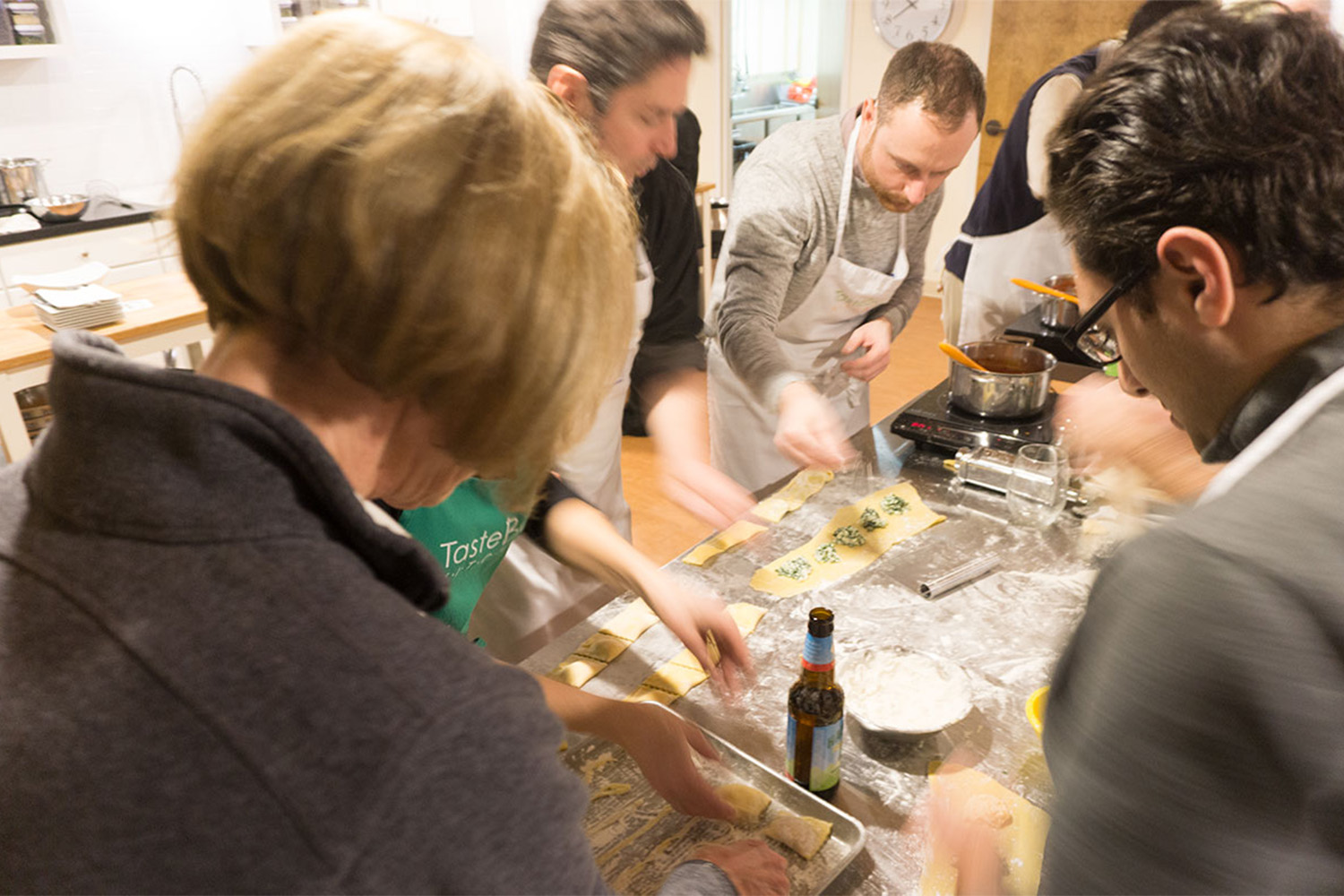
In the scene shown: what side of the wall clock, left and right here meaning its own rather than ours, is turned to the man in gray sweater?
front

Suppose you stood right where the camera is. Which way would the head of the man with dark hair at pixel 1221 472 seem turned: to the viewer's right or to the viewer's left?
to the viewer's left

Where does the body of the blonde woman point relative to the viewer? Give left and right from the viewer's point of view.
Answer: facing away from the viewer and to the right of the viewer

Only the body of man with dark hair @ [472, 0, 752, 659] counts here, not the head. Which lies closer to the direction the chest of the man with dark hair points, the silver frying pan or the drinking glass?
the drinking glass

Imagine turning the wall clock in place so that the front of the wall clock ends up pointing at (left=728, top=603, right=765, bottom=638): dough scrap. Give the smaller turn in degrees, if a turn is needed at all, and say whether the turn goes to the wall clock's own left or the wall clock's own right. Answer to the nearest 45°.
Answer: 0° — it already faces it

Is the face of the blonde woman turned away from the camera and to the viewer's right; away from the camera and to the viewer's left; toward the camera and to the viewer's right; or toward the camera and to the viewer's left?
away from the camera and to the viewer's right

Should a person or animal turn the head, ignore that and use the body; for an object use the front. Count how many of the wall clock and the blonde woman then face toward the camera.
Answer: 1

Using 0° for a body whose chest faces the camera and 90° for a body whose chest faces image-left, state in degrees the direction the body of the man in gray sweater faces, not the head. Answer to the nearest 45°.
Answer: approximately 315°

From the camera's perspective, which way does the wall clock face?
toward the camera

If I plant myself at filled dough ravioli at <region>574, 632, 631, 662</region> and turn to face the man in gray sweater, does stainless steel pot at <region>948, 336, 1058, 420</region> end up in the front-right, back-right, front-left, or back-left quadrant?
front-right

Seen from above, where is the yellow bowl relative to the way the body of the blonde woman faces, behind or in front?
in front

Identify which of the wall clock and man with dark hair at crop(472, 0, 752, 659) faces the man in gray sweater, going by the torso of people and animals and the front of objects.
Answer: the wall clock

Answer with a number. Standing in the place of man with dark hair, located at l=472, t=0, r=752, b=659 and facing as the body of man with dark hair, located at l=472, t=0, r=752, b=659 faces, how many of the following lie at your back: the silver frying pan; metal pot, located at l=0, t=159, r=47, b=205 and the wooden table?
3

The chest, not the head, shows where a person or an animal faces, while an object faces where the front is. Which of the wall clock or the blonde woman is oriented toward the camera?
the wall clock

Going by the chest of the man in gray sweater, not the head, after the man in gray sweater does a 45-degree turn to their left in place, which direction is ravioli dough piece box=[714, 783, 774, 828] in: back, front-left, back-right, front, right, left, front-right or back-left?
right

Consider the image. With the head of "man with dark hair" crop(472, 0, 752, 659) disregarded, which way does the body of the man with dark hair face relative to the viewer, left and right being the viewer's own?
facing the viewer and to the right of the viewer

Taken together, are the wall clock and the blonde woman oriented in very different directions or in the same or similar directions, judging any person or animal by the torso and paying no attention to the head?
very different directions
